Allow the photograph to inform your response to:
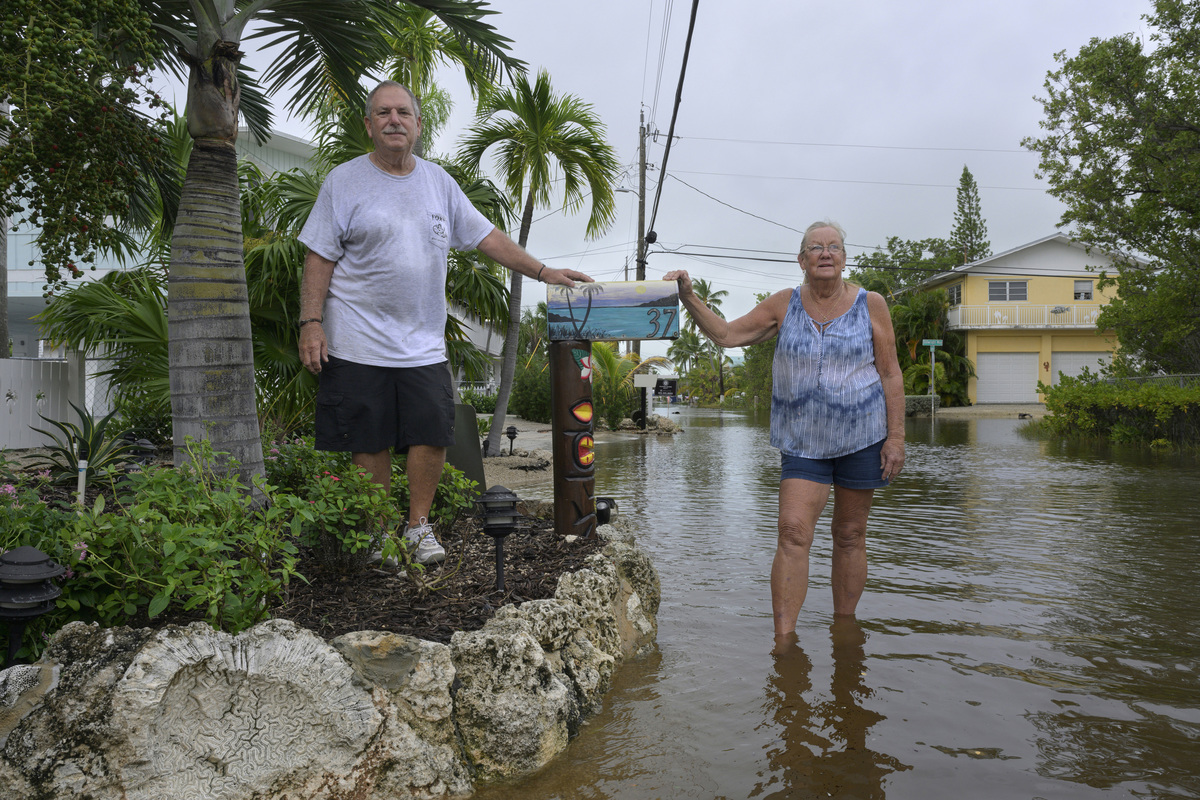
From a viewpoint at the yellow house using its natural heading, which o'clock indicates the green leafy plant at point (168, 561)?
The green leafy plant is roughly at 12 o'clock from the yellow house.

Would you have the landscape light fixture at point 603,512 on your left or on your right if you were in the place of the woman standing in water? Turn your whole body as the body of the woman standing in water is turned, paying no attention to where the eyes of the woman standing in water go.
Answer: on your right

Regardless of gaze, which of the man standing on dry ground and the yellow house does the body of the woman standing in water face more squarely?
the man standing on dry ground

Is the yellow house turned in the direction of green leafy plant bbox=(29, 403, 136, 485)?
yes

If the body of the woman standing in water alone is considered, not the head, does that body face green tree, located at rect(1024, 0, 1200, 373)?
no

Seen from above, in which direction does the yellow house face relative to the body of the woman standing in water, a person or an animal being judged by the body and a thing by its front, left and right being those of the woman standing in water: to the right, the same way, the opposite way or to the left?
the same way

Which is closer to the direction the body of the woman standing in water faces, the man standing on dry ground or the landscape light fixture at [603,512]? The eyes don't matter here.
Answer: the man standing on dry ground

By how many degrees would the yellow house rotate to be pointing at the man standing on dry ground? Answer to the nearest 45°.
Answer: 0° — it already faces them

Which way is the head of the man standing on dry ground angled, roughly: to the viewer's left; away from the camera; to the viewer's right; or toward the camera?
toward the camera

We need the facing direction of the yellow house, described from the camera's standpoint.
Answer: facing the viewer

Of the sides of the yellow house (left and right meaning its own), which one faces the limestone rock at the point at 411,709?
front

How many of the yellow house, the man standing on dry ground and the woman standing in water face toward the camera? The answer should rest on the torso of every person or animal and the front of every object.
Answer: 3

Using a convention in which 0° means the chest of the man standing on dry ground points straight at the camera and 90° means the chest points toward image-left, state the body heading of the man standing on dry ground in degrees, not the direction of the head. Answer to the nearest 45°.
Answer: approximately 0°

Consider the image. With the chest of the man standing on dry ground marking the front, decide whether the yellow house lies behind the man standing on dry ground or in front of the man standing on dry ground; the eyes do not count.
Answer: behind

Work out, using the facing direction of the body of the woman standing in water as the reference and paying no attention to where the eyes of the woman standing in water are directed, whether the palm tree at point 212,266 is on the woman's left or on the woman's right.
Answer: on the woman's right

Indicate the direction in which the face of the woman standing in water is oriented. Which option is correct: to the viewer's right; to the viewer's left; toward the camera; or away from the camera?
toward the camera

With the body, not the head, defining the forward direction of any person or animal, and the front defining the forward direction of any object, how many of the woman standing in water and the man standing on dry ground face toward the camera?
2

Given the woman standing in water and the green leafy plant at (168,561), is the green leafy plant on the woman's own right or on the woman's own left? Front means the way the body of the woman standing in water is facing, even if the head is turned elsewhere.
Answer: on the woman's own right

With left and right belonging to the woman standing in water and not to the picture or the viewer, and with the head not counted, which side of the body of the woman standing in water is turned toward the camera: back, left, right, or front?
front

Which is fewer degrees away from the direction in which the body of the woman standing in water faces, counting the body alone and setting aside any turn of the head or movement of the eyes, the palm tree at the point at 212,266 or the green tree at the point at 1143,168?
the palm tree
